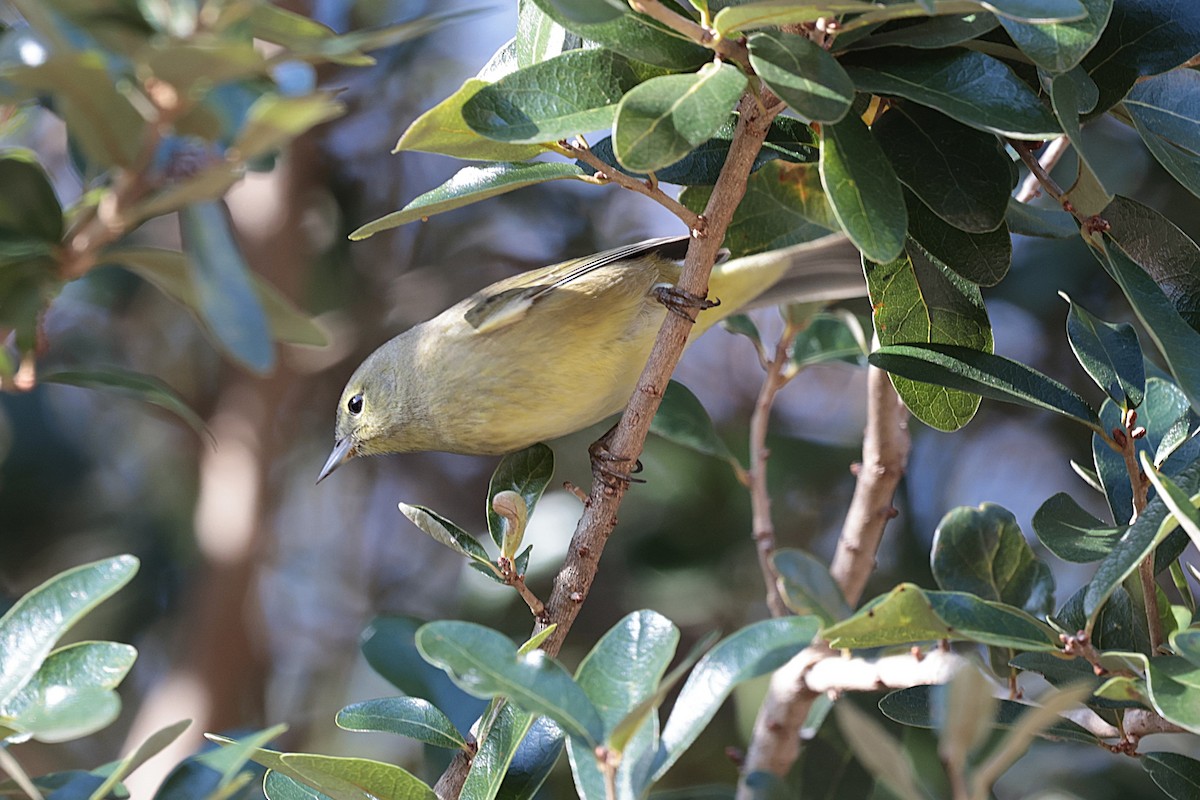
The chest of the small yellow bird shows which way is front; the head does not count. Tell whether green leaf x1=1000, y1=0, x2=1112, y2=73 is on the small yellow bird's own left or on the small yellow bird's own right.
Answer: on the small yellow bird's own left

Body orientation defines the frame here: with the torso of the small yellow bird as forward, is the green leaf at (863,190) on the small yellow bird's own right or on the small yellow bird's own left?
on the small yellow bird's own left

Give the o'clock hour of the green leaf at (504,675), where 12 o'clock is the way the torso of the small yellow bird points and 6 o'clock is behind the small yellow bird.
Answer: The green leaf is roughly at 9 o'clock from the small yellow bird.

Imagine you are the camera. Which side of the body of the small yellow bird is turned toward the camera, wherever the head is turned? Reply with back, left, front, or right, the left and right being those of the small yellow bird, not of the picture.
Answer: left
